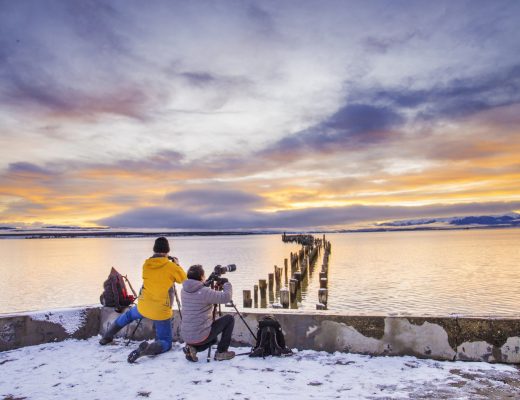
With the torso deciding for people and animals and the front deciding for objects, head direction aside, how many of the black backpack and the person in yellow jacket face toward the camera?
1

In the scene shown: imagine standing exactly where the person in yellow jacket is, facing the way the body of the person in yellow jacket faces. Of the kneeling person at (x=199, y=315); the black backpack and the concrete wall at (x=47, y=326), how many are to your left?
1

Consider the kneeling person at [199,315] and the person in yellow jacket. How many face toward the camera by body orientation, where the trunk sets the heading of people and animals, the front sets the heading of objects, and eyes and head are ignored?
0

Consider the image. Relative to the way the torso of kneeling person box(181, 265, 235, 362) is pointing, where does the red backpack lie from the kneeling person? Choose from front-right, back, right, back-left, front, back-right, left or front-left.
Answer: left

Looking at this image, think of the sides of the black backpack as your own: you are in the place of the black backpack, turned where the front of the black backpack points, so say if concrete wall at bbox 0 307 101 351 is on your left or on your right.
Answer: on your right

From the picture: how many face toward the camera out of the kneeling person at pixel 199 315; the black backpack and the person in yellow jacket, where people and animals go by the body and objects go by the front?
1

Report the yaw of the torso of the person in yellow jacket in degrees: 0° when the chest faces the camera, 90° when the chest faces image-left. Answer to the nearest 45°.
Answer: approximately 225°

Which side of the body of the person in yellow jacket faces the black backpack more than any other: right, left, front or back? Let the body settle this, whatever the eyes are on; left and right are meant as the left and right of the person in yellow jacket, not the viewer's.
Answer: right

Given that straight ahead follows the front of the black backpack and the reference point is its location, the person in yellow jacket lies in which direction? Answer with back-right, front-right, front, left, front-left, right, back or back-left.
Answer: right

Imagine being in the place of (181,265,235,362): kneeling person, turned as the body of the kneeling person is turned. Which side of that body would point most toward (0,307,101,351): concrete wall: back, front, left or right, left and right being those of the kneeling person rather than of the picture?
left

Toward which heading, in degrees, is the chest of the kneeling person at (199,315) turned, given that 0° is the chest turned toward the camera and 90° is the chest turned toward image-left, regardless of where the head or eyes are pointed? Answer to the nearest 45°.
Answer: approximately 225°

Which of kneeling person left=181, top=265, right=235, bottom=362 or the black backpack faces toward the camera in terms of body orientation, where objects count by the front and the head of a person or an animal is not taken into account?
the black backpack

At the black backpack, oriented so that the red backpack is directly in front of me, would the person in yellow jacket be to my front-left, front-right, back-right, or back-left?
front-left

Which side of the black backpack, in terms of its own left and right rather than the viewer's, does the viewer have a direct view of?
front

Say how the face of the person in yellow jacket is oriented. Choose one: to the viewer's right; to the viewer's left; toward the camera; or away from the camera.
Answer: away from the camera

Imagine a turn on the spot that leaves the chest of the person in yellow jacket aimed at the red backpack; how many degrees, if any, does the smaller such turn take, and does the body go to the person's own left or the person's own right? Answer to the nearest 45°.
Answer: approximately 90° to the person's own left

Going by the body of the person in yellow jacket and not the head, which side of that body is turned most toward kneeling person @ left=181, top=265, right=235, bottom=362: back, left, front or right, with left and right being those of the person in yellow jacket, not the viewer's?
right
